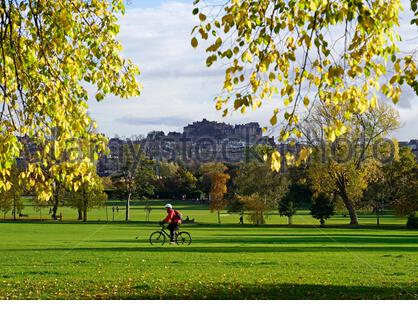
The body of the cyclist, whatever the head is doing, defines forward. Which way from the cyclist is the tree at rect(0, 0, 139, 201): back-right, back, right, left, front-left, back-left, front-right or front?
left

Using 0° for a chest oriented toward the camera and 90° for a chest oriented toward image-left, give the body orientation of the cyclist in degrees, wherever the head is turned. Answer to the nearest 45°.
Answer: approximately 90°
